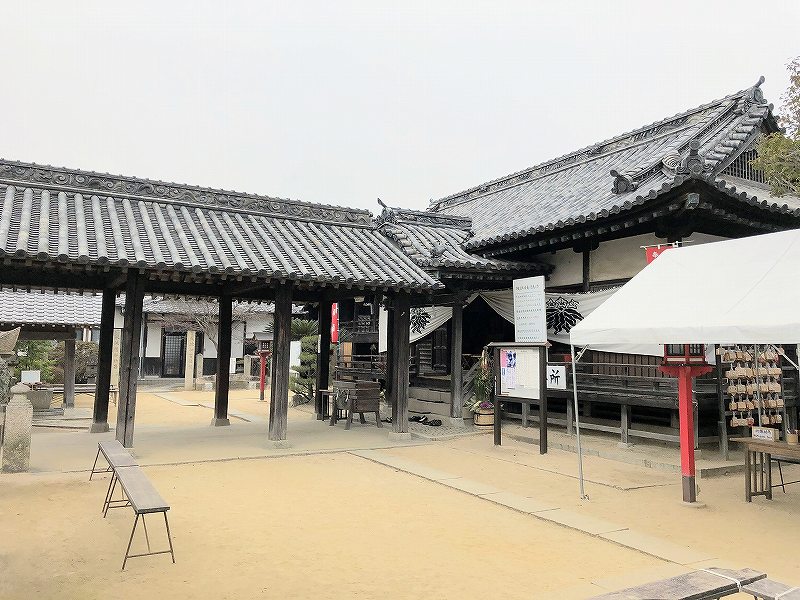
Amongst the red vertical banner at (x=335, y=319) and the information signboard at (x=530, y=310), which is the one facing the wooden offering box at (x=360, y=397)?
the red vertical banner

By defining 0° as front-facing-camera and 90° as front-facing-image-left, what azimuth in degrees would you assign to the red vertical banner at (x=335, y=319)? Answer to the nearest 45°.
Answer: approximately 0°

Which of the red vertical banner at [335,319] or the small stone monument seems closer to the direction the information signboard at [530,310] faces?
the small stone monument

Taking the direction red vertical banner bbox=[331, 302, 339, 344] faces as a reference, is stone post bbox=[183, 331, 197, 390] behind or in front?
behind

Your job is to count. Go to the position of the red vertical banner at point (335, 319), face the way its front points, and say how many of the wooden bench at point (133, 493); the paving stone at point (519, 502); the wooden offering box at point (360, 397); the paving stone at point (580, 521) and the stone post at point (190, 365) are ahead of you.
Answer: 4

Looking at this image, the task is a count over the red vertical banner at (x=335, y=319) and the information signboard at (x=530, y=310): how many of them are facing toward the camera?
2

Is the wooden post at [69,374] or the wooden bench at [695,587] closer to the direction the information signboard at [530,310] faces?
the wooden bench
